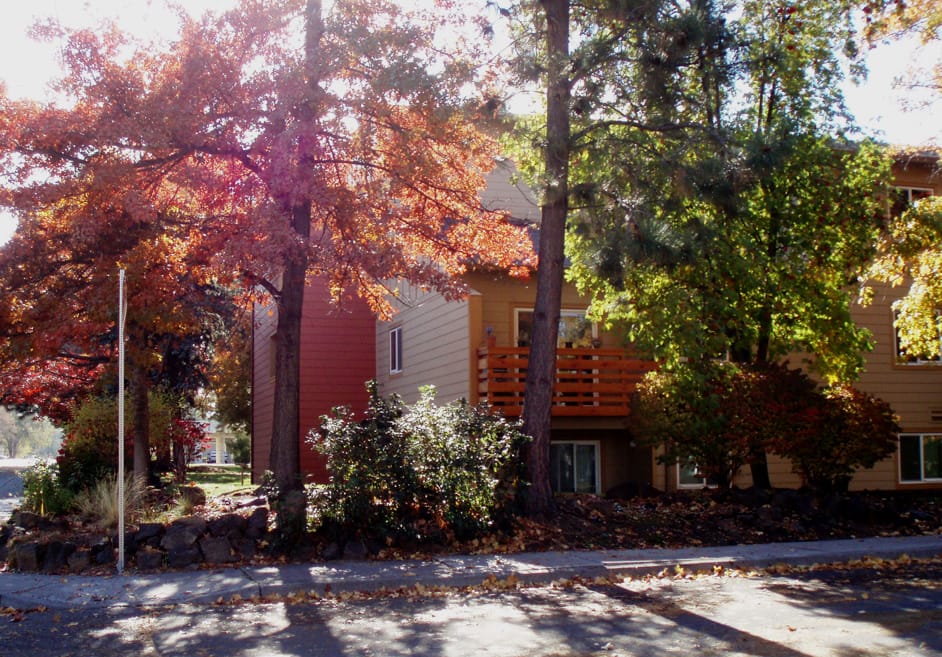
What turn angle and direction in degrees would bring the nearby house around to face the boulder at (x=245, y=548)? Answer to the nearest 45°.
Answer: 0° — it already faces it

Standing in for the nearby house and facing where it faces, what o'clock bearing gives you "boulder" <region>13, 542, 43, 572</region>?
The boulder is roughly at 1 o'clock from the nearby house.

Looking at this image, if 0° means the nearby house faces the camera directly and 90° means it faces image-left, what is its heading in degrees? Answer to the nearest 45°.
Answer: approximately 0°

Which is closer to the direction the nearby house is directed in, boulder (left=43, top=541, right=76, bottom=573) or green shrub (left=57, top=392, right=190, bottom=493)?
the boulder

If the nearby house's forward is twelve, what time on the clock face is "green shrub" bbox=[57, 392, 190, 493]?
The green shrub is roughly at 2 o'clock from the nearby house.
